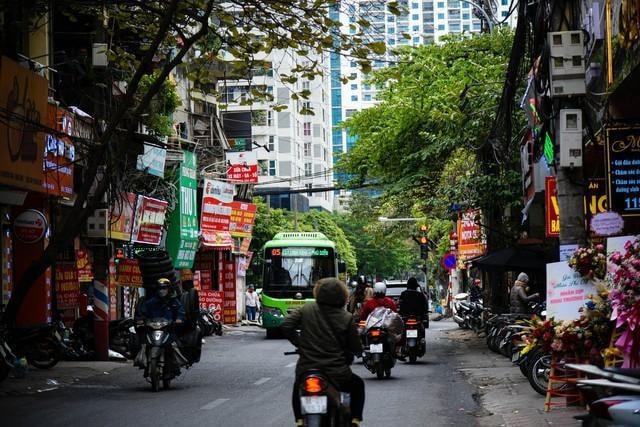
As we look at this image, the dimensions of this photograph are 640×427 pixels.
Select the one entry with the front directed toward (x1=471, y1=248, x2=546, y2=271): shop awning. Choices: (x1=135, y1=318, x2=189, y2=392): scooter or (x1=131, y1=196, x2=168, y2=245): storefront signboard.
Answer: the storefront signboard

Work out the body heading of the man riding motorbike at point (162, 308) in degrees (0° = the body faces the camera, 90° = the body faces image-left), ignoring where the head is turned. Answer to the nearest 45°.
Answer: approximately 0°

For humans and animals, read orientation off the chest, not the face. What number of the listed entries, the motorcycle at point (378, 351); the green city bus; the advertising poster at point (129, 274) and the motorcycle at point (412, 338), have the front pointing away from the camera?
2

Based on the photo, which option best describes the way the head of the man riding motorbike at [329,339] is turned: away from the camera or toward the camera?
away from the camera

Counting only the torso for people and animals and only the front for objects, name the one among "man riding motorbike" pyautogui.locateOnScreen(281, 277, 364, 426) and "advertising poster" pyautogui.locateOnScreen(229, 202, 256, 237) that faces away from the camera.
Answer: the man riding motorbike

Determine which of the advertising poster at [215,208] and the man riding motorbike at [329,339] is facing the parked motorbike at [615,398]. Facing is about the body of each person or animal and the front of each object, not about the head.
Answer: the advertising poster

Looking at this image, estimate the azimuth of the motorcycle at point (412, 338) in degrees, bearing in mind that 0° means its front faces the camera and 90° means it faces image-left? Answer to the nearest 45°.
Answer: approximately 180°

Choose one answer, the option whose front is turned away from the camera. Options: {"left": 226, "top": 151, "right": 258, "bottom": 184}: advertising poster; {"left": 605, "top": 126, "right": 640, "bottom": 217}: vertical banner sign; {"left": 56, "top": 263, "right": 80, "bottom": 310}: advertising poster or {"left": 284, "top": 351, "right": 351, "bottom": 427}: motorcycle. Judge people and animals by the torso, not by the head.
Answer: the motorcycle

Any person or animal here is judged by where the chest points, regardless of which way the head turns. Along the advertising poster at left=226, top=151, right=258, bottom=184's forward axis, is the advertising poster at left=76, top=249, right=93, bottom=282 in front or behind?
in front

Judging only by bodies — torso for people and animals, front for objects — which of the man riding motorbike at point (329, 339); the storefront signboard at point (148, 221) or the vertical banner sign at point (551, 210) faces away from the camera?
the man riding motorbike

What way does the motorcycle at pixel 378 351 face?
away from the camera

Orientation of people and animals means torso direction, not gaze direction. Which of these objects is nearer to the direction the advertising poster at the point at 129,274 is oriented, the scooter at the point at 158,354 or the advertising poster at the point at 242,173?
the scooter

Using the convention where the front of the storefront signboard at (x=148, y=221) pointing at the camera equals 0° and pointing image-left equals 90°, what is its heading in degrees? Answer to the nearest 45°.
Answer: approximately 315°

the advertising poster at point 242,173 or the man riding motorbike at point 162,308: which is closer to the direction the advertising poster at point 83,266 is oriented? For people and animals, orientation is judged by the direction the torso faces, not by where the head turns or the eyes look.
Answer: the man riding motorbike
